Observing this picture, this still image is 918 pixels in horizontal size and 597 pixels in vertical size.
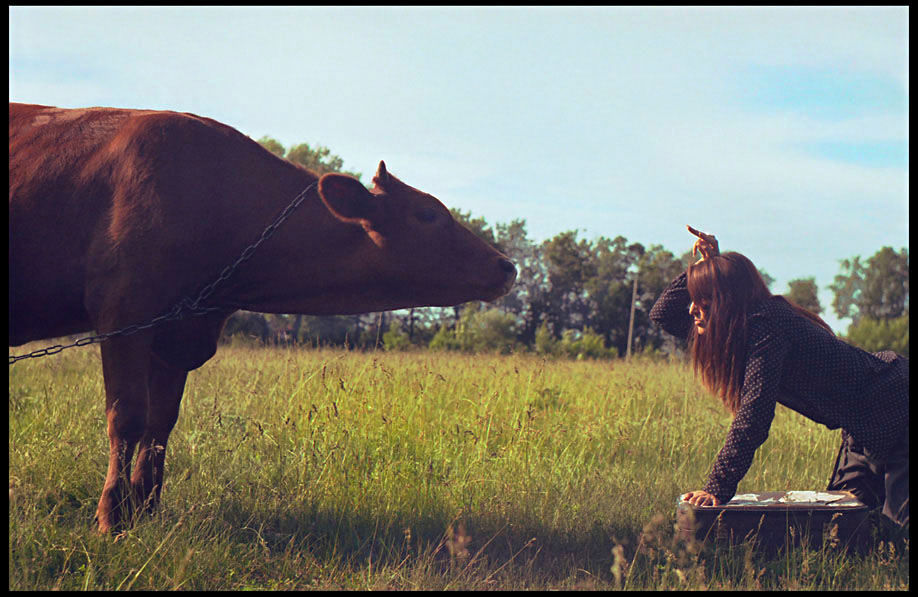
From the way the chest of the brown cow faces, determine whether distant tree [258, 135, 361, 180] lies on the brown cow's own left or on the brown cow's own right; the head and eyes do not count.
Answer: on the brown cow's own left

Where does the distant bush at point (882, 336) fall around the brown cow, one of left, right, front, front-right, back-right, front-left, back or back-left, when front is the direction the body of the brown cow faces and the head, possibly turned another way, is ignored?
front-left

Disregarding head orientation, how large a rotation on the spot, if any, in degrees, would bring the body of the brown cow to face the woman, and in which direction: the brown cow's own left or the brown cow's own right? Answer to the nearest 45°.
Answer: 0° — it already faces them

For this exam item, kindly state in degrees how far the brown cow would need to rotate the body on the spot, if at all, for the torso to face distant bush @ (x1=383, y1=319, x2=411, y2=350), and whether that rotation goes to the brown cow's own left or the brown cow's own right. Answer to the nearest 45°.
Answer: approximately 90° to the brown cow's own left

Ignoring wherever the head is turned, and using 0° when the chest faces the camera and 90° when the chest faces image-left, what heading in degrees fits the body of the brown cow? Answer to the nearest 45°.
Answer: approximately 270°
